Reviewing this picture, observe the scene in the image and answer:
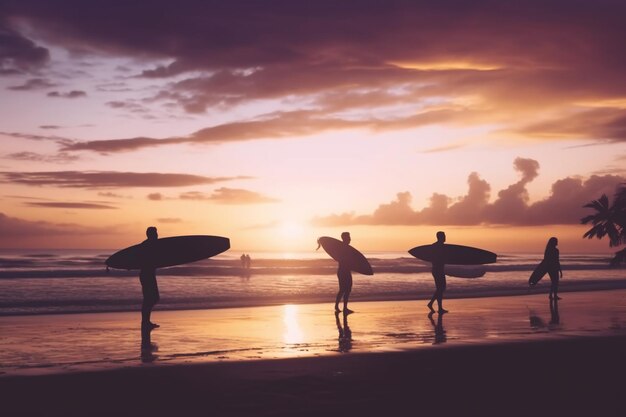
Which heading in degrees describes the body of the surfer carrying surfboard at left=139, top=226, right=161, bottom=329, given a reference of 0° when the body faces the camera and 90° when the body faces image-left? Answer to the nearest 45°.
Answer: approximately 270°

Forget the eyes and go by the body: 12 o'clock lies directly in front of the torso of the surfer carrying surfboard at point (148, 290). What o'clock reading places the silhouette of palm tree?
The silhouette of palm tree is roughly at 11 o'clock from the surfer carrying surfboard.

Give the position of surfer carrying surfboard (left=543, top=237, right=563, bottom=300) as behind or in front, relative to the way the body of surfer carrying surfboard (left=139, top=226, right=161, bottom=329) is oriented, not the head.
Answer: in front
